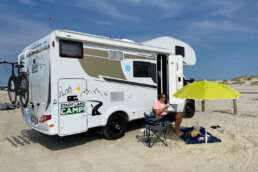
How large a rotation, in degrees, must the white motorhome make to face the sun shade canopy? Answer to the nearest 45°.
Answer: approximately 45° to its right

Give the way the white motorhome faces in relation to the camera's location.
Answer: facing away from the viewer and to the right of the viewer
